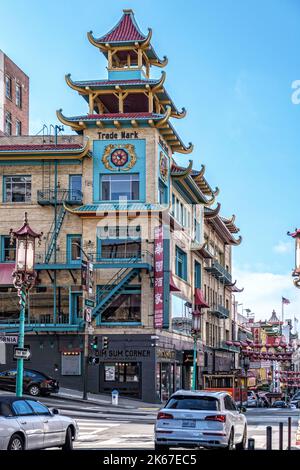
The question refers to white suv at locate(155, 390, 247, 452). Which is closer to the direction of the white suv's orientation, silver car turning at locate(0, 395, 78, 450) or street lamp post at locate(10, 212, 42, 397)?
the street lamp post

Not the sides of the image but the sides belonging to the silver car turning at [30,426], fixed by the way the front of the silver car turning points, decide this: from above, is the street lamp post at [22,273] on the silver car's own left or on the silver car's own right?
on the silver car's own left

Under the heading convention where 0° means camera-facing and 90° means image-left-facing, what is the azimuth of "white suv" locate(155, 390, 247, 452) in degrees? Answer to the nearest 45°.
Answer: approximately 180°

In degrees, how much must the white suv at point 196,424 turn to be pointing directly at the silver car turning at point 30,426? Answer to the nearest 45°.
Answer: approximately 135° to its left

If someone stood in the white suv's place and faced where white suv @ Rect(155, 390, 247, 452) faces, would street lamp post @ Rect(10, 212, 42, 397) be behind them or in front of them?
in front
